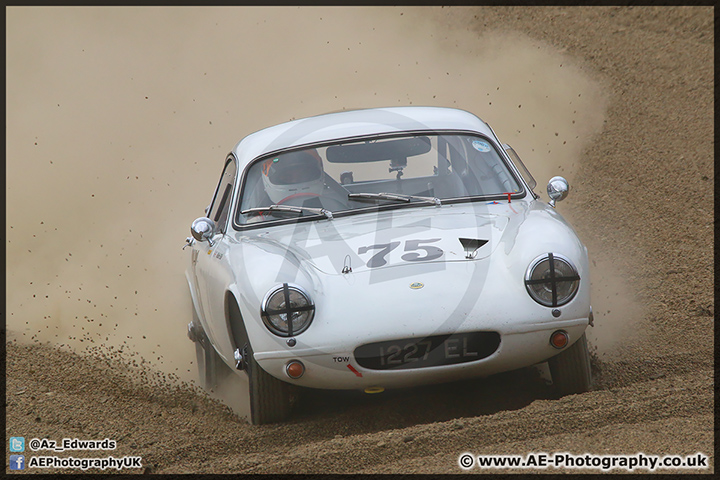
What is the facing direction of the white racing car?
toward the camera
